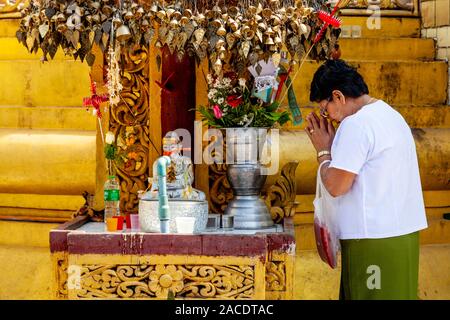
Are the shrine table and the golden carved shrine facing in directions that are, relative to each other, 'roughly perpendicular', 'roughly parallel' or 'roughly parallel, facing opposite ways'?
roughly parallel

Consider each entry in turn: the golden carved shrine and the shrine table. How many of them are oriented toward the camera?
2

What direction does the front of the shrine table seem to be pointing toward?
toward the camera

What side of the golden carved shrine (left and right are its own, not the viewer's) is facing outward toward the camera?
front
